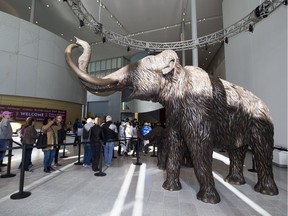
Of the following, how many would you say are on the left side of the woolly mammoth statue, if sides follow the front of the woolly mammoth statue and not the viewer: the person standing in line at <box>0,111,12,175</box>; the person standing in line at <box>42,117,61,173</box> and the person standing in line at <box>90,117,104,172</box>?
0

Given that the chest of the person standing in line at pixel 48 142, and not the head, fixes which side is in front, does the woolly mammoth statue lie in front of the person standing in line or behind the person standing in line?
in front

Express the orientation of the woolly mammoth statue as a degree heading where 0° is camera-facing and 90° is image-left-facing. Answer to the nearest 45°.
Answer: approximately 45°

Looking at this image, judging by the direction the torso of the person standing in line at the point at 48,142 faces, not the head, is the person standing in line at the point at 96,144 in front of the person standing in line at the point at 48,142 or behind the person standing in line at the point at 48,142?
in front

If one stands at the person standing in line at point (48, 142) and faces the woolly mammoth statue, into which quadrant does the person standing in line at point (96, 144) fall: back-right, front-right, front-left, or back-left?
front-left

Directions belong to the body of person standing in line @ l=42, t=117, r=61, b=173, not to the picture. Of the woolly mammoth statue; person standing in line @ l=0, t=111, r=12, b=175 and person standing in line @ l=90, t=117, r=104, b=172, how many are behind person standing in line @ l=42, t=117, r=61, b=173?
1

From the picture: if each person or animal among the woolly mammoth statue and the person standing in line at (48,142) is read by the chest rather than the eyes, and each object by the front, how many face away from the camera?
0

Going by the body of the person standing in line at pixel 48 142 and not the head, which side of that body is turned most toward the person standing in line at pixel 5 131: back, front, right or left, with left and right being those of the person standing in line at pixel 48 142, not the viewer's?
back

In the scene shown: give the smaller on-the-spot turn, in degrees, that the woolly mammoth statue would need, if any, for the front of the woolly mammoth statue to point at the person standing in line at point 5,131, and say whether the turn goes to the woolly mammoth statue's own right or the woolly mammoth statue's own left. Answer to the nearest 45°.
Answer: approximately 45° to the woolly mammoth statue's own right

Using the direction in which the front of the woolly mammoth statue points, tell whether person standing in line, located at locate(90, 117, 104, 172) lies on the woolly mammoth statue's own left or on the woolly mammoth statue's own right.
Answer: on the woolly mammoth statue's own right

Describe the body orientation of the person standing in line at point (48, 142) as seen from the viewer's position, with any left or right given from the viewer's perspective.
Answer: facing the viewer and to the right of the viewer
